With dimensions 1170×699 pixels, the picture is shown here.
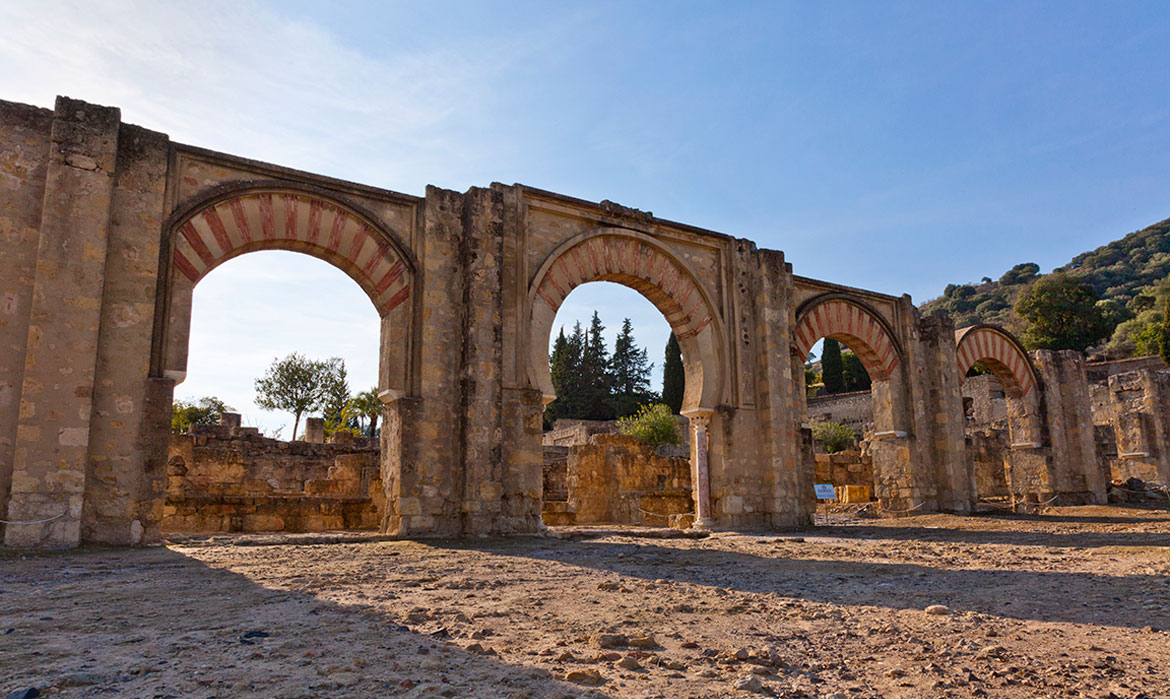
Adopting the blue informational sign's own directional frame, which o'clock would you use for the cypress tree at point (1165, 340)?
The cypress tree is roughly at 7 o'clock from the blue informational sign.

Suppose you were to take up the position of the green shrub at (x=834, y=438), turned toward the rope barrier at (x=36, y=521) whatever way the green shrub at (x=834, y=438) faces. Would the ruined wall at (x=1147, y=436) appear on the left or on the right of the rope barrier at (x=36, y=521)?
left

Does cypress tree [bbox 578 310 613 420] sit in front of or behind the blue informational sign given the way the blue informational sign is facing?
behind

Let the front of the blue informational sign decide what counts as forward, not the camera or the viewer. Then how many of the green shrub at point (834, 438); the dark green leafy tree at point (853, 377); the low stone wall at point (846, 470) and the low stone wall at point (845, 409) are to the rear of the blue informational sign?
4

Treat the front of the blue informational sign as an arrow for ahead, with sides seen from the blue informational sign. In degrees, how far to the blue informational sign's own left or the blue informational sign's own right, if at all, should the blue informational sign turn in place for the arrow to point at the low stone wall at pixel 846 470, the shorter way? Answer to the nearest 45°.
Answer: approximately 180°

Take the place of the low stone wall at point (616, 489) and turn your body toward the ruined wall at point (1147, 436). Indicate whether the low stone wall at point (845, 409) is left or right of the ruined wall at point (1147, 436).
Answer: left

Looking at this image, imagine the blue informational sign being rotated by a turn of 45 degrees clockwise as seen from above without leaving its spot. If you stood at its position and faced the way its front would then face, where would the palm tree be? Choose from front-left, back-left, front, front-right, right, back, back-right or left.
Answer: right

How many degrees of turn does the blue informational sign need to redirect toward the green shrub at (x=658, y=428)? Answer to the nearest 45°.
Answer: approximately 180°

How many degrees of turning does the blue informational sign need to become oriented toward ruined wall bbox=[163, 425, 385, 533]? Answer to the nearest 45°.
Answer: approximately 90° to its right

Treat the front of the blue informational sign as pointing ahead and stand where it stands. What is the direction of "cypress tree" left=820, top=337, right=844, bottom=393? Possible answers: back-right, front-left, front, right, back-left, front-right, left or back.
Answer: back
